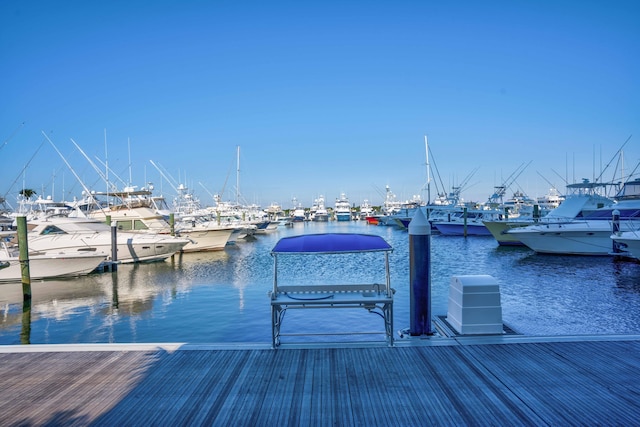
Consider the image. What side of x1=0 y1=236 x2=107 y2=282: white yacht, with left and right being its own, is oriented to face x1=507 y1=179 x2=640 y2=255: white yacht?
front

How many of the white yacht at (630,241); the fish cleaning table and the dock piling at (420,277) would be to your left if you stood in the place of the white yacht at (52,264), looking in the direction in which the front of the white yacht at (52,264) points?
0

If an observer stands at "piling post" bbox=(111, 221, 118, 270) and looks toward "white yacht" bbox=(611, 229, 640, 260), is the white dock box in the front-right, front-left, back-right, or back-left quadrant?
front-right

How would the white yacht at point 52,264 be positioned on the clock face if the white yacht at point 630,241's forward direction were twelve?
the white yacht at point 52,264 is roughly at 11 o'clock from the white yacht at point 630,241.

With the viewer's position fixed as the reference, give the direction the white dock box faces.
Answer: facing the viewer

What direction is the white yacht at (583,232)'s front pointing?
to the viewer's left

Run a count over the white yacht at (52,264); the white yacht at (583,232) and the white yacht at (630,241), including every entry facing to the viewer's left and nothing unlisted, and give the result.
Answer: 2

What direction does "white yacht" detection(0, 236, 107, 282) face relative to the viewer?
to the viewer's right

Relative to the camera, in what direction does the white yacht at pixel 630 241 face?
facing to the left of the viewer

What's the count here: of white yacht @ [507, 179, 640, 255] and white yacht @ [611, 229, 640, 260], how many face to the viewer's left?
2

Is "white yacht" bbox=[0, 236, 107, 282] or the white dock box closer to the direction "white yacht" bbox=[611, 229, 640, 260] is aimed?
the white yacht

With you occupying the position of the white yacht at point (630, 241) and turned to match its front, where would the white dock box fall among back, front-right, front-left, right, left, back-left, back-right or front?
left

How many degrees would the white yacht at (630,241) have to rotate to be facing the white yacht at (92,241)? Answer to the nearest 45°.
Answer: approximately 45° to its left

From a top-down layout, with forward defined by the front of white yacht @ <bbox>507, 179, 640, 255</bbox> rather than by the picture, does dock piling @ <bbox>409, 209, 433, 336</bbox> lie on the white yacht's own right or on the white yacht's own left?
on the white yacht's own left

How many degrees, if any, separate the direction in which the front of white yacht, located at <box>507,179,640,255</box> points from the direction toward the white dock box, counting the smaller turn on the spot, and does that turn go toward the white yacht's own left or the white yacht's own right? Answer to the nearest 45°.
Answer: approximately 90° to the white yacht's own left

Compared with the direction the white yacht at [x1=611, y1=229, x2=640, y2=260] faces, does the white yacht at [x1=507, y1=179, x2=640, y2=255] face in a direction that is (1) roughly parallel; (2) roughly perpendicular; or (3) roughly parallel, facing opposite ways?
roughly parallel

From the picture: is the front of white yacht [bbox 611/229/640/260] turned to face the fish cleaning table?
no

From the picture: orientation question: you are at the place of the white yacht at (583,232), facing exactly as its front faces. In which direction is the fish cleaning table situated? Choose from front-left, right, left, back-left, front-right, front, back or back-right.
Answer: left

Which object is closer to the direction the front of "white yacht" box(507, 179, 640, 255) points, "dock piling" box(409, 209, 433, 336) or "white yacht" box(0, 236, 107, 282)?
the white yacht
